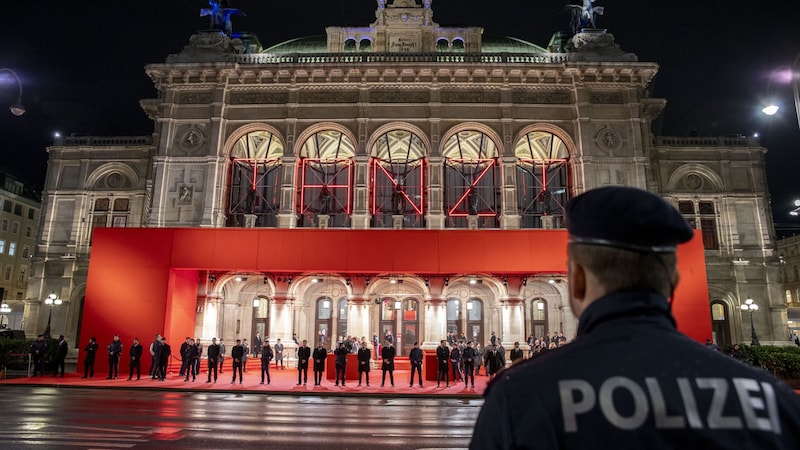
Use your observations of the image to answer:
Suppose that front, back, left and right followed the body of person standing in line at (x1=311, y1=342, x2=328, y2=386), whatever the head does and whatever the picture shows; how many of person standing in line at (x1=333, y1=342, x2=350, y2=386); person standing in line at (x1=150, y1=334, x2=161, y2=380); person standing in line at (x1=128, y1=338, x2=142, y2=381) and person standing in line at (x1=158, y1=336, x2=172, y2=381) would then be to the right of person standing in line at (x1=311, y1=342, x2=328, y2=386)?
3

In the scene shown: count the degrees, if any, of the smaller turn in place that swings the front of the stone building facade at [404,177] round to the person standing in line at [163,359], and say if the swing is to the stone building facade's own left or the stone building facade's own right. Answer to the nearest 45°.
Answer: approximately 45° to the stone building facade's own right

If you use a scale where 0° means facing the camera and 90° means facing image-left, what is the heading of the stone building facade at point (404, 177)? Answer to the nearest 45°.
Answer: approximately 0°

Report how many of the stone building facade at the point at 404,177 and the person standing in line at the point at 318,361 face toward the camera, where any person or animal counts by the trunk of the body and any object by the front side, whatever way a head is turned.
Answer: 2

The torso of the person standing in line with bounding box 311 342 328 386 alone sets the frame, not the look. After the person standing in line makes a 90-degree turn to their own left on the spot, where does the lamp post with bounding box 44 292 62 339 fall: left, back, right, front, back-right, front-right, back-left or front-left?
back-left

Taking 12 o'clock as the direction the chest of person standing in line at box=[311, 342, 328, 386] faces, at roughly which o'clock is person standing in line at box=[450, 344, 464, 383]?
person standing in line at box=[450, 344, 464, 383] is roughly at 9 o'clock from person standing in line at box=[311, 342, 328, 386].

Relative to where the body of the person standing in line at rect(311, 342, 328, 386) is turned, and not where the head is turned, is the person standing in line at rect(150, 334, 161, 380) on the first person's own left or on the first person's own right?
on the first person's own right

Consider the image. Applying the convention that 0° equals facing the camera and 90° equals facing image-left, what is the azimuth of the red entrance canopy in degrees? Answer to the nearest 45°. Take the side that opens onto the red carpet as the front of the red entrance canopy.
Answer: approximately 0°

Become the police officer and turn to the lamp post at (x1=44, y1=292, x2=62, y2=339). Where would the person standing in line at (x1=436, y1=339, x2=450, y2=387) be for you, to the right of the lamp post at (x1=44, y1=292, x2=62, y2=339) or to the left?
right

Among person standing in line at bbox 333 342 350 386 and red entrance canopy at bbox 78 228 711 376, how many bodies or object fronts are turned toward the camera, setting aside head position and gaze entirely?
2
